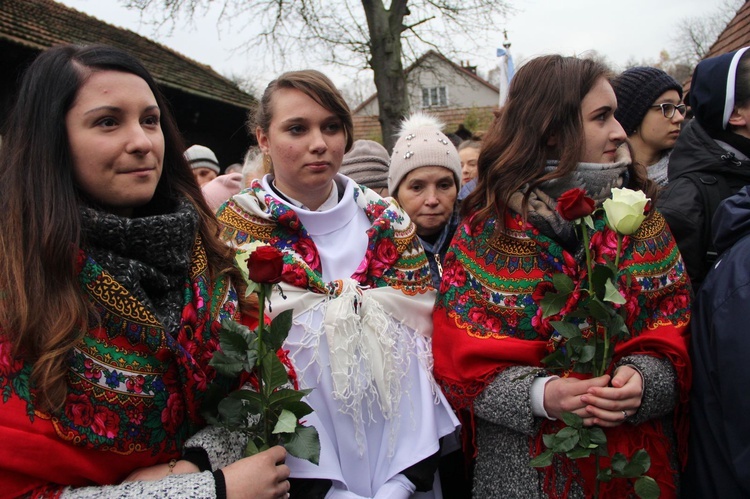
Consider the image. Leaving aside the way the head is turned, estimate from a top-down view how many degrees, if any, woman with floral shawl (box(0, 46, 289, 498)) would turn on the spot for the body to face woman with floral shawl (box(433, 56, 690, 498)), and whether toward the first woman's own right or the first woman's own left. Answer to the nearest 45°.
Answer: approximately 45° to the first woman's own left

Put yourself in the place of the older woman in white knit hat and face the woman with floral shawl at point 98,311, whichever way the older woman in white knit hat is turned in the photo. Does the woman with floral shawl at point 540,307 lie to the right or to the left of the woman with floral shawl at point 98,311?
left

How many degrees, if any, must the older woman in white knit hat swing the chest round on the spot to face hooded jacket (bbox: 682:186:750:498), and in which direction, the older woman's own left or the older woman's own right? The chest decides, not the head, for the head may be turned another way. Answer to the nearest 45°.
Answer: approximately 45° to the older woman's own left

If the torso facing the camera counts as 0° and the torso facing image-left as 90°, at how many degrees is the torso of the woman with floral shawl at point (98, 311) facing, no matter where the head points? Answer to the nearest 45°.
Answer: approximately 315°

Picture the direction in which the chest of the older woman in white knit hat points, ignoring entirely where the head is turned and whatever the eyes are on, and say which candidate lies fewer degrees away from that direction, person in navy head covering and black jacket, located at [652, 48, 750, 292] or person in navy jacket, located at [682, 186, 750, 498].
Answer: the person in navy jacket
